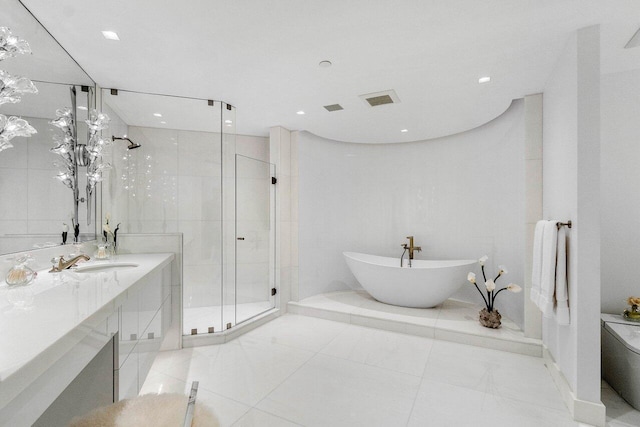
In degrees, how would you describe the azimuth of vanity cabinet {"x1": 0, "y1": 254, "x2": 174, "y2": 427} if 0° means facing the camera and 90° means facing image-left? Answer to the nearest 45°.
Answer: approximately 315°

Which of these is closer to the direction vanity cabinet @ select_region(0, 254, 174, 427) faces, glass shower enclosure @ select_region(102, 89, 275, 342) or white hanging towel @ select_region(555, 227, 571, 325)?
the white hanging towel

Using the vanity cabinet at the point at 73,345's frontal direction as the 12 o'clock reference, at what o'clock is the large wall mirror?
The large wall mirror is roughly at 7 o'clock from the vanity cabinet.

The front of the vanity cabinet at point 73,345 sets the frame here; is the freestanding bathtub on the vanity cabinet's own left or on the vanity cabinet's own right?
on the vanity cabinet's own left
